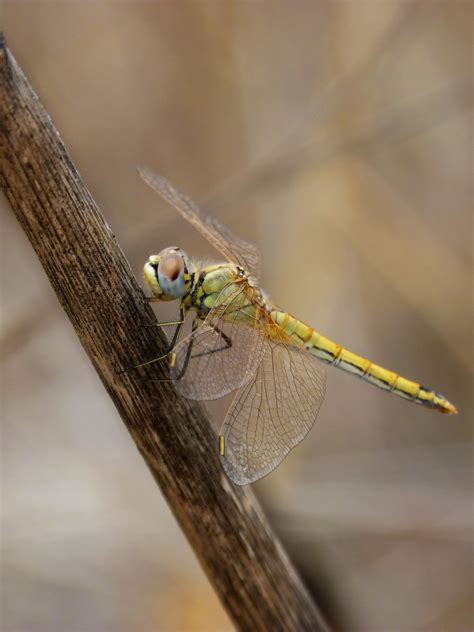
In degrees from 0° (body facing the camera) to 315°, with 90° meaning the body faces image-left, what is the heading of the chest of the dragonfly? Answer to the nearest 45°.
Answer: approximately 90°
